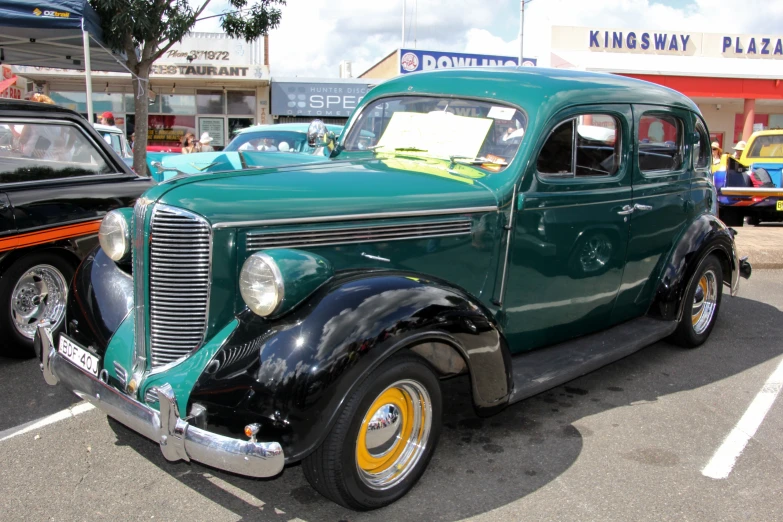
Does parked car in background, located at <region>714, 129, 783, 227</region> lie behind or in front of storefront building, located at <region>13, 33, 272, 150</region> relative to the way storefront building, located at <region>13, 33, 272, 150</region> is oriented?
in front

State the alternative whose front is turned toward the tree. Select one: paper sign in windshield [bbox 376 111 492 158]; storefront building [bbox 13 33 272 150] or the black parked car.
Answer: the storefront building

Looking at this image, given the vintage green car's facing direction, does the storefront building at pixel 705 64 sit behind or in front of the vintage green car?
behind

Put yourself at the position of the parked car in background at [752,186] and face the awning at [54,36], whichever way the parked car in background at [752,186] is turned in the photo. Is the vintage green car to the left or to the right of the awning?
left

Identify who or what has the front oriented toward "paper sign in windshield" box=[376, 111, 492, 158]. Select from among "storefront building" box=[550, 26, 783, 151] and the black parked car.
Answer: the storefront building

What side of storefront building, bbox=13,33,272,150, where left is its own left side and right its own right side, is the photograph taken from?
front

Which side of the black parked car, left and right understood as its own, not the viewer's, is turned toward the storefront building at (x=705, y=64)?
back

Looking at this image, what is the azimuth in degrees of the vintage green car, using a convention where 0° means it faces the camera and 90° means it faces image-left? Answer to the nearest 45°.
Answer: approximately 45°

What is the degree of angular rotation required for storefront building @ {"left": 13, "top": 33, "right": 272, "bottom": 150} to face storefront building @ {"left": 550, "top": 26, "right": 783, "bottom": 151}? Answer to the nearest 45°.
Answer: approximately 90° to its left

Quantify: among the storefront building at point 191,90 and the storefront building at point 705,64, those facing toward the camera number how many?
2

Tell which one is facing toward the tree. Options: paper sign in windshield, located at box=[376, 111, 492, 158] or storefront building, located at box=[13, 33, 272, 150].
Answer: the storefront building

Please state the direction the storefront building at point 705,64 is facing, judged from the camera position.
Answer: facing the viewer

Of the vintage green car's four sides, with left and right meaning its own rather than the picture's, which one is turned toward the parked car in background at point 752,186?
back
